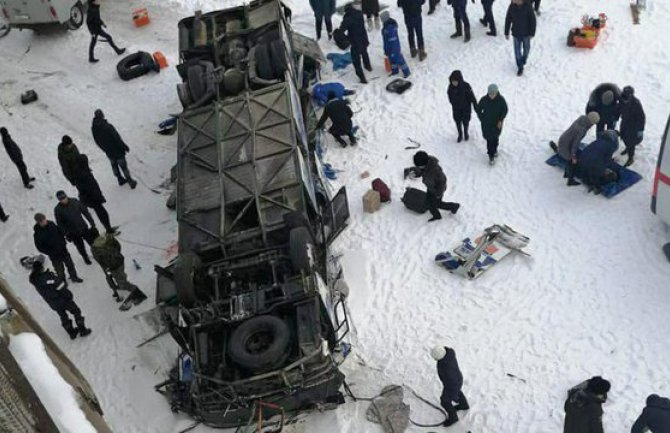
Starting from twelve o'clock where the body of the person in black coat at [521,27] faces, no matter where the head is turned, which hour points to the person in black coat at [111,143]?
the person in black coat at [111,143] is roughly at 2 o'clock from the person in black coat at [521,27].

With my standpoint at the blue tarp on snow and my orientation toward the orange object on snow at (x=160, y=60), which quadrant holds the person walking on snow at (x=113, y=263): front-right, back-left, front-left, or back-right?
front-left

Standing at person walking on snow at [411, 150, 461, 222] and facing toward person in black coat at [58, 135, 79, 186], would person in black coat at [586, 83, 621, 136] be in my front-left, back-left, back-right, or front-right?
back-right

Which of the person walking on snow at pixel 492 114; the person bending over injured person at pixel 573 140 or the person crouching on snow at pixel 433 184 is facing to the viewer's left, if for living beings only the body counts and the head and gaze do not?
the person crouching on snow at pixel 433 184

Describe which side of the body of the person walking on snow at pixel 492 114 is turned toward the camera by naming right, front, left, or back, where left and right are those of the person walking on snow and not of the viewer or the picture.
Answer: front

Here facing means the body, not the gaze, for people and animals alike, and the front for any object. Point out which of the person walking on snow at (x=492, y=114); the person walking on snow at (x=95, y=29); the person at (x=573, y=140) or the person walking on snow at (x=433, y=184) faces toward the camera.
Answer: the person walking on snow at (x=492, y=114)

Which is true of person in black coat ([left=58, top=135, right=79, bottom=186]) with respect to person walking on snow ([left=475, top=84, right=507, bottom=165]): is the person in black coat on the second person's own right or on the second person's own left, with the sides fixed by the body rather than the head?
on the second person's own right

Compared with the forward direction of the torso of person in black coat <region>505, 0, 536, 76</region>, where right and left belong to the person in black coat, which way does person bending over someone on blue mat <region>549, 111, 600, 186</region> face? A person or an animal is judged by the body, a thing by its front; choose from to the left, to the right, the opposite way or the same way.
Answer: to the left

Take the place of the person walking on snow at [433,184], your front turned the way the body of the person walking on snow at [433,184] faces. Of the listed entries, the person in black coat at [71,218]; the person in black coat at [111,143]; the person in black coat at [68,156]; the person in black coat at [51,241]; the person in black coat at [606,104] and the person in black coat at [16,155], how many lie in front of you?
5

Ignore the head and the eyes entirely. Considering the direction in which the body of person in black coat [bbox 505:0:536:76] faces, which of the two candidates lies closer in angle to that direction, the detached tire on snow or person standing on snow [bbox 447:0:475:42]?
the detached tire on snow

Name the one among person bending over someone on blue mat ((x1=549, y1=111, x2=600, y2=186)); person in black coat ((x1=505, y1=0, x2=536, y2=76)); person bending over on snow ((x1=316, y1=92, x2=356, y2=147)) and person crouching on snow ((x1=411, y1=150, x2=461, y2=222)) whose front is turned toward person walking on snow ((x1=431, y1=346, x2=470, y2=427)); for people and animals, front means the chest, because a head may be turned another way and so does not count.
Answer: the person in black coat

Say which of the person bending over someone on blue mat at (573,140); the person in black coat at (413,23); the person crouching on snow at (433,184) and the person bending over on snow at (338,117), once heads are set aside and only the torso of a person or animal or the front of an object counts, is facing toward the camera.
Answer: the person in black coat

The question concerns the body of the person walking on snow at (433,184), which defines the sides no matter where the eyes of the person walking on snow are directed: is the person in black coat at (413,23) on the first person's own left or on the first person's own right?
on the first person's own right

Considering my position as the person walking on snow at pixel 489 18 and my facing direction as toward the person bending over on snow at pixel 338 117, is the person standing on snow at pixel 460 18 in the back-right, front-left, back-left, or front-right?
front-right

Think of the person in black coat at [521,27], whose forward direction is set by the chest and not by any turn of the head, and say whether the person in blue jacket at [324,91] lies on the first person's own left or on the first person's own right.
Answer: on the first person's own right

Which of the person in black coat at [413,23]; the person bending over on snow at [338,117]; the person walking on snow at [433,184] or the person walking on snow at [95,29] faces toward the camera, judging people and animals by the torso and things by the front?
the person in black coat

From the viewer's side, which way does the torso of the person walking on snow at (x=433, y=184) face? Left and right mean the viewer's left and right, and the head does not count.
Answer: facing to the left of the viewer

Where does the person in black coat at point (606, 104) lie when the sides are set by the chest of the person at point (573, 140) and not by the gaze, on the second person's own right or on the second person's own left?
on the second person's own left

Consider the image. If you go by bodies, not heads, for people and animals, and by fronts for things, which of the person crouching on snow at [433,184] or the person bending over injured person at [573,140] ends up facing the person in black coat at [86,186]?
the person crouching on snow at [433,184]

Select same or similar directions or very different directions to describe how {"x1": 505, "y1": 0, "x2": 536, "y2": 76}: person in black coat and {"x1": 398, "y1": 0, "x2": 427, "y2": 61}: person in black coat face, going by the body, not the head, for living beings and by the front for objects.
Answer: same or similar directions

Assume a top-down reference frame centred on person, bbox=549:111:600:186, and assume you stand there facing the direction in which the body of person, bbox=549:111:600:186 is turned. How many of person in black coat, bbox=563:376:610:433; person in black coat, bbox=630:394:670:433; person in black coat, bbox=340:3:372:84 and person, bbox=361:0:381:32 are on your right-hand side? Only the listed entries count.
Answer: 2

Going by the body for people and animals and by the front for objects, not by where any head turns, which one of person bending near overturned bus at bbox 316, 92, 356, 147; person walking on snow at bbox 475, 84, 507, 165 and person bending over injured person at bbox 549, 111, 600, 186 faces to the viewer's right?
person bending over injured person at bbox 549, 111, 600, 186

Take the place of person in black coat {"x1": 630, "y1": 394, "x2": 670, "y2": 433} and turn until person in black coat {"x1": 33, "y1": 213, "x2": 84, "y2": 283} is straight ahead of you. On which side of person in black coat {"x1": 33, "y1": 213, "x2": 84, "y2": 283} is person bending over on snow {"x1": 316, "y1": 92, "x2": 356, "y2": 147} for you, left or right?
right

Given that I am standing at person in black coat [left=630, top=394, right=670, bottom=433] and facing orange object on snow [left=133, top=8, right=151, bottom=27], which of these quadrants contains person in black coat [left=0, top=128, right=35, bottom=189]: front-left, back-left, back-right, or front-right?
front-left
